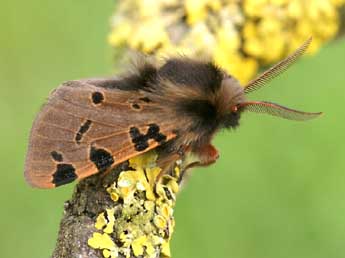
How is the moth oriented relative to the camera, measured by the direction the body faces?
to the viewer's right
